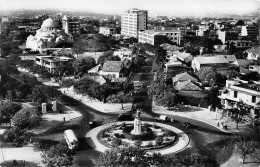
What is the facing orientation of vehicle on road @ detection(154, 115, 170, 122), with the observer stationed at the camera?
facing to the left of the viewer

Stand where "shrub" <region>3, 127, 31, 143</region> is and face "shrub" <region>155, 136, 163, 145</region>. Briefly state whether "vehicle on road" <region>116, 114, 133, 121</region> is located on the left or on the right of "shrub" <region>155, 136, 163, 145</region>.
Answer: left

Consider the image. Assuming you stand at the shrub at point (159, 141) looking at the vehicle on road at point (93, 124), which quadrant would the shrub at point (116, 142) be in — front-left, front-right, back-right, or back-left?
front-left

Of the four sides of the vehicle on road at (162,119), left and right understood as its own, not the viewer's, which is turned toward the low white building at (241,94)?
back

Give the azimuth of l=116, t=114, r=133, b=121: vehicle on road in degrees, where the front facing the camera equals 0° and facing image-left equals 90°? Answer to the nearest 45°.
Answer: approximately 90°

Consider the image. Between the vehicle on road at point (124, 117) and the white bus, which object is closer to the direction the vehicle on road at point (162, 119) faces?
the vehicle on road

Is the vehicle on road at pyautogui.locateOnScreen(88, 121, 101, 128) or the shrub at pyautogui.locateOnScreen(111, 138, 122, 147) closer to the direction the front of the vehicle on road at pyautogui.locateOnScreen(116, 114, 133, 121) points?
the vehicle on road

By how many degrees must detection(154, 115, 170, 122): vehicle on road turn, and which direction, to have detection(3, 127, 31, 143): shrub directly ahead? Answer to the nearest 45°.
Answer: approximately 45° to its left

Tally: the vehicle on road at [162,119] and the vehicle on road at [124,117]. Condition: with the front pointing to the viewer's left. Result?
2

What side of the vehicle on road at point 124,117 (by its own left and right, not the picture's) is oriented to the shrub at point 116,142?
left

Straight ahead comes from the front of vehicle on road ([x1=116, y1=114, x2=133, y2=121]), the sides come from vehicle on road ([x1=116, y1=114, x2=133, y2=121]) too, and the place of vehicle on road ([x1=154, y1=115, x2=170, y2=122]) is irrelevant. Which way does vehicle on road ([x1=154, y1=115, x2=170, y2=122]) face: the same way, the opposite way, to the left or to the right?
the same way

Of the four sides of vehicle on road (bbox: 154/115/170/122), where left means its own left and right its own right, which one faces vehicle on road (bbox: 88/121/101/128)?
front

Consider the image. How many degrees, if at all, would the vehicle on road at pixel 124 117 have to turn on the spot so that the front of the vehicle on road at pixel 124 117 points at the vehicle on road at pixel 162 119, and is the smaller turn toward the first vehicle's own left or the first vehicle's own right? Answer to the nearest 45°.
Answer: approximately 180°
